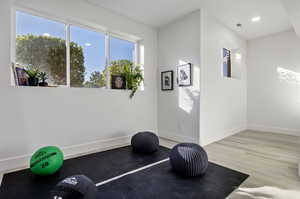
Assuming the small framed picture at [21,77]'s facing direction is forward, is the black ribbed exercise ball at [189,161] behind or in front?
in front

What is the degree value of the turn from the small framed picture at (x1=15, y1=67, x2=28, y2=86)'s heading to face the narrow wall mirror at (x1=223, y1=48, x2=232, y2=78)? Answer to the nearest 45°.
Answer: approximately 45° to its left

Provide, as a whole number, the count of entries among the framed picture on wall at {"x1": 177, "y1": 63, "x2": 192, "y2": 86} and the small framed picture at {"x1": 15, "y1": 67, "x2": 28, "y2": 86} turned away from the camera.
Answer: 0

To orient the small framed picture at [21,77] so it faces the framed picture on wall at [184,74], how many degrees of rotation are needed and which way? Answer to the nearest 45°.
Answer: approximately 45° to its left

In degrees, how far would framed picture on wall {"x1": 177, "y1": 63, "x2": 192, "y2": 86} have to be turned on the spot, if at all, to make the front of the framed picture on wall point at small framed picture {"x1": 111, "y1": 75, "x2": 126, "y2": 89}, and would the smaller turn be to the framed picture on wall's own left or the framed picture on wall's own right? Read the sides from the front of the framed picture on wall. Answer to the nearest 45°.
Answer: approximately 45° to the framed picture on wall's own right

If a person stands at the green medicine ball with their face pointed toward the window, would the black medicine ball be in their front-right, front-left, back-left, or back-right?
back-right

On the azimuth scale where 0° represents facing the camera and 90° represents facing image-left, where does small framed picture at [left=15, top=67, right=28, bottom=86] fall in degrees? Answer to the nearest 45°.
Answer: approximately 315°

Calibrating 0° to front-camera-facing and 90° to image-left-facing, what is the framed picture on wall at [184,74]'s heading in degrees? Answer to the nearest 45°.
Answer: approximately 45°
